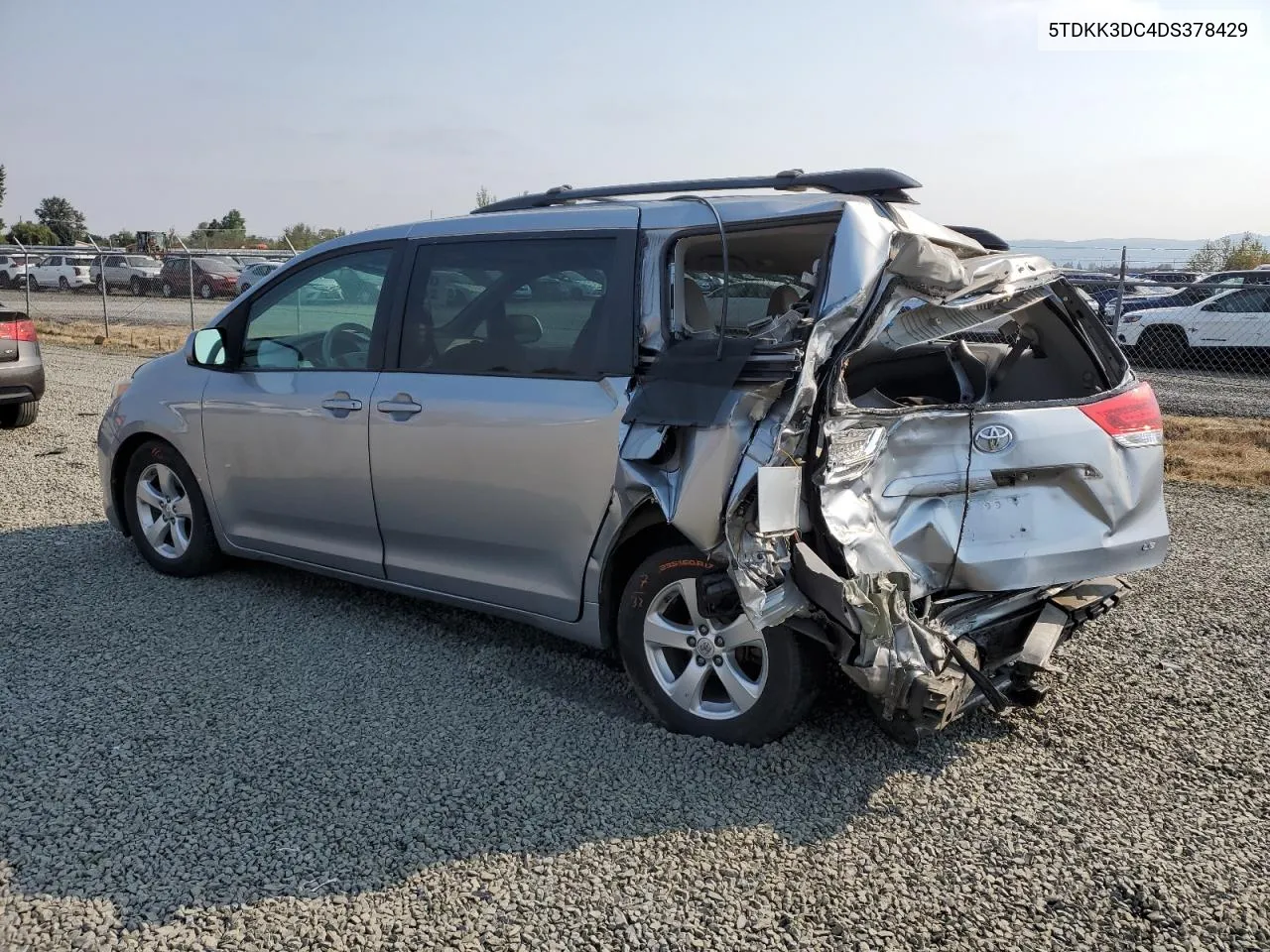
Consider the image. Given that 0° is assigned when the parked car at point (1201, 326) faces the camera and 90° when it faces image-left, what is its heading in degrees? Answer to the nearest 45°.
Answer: approximately 90°

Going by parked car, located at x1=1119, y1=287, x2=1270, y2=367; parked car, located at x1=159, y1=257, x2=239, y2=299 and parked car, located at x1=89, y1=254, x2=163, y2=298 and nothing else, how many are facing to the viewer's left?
1

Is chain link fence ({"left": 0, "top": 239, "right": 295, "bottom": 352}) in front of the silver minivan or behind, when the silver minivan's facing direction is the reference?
in front

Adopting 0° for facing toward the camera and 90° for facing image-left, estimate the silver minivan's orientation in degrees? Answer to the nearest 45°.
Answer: approximately 135°

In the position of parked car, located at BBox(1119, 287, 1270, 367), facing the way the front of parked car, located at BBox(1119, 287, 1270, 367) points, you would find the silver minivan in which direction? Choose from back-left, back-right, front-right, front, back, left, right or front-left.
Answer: left

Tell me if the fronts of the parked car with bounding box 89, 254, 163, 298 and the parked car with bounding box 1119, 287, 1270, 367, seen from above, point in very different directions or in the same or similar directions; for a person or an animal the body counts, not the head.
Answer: very different directions

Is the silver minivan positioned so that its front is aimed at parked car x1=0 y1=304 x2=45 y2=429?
yes

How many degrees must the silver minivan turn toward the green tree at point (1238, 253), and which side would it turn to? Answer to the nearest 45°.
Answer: approximately 90° to its right
